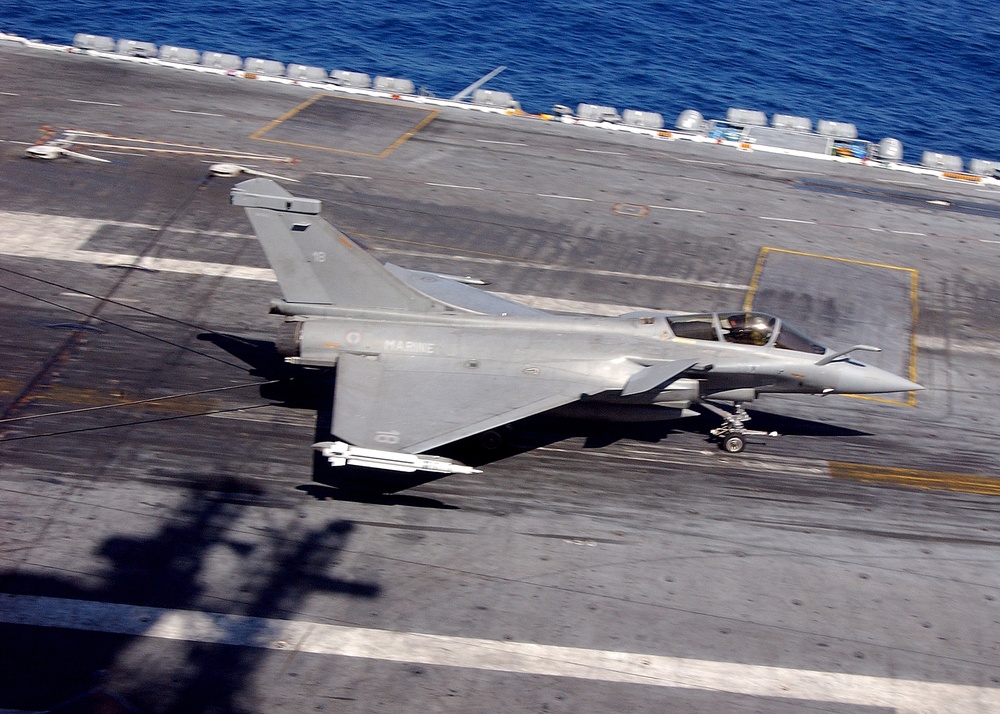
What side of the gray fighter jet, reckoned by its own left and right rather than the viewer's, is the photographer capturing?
right
